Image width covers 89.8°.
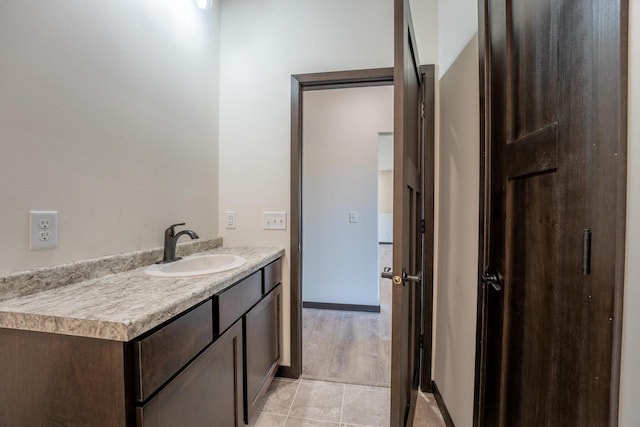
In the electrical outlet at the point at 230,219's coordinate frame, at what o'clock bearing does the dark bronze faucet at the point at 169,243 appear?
The dark bronze faucet is roughly at 1 o'clock from the electrical outlet.

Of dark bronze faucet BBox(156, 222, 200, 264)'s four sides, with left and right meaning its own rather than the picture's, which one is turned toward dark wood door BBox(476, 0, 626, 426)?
front

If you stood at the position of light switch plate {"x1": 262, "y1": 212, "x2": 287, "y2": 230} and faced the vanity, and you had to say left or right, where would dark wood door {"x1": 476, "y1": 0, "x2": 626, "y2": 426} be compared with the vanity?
left

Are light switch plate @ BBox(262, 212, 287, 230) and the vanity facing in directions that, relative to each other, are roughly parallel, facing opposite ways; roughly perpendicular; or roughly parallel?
roughly perpendicular

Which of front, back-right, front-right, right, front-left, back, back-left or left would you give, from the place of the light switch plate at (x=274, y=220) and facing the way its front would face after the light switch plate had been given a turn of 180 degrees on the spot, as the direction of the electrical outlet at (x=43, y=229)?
back-left

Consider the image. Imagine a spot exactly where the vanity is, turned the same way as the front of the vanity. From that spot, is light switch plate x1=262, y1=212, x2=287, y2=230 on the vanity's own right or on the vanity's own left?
on the vanity's own left

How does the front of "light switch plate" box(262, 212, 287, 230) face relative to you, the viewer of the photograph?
facing the viewer

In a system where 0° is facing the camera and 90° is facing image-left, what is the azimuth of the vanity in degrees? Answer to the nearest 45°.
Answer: approximately 315°

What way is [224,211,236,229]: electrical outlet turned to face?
toward the camera

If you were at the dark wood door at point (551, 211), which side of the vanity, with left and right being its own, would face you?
front

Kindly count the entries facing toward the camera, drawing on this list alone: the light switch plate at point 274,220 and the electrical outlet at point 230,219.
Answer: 2

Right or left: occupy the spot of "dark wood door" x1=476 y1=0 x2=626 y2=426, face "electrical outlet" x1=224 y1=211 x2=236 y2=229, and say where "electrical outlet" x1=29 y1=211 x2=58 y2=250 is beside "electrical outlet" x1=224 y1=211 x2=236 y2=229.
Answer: left

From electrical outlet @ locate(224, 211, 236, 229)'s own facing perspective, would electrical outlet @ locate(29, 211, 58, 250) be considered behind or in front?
in front
